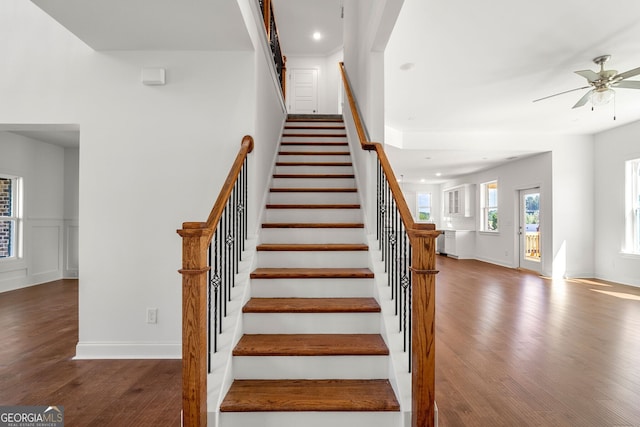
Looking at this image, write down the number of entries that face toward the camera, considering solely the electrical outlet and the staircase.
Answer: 2

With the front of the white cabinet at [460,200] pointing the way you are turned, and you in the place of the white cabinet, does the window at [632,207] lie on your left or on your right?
on your left

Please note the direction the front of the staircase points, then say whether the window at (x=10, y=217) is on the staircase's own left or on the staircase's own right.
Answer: on the staircase's own right

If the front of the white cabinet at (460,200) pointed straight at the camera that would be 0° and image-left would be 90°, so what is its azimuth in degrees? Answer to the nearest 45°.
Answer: approximately 45°

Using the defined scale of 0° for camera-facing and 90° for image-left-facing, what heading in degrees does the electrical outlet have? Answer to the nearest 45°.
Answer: approximately 0°

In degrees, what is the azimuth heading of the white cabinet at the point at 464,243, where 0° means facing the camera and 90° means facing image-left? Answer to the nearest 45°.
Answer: approximately 45°

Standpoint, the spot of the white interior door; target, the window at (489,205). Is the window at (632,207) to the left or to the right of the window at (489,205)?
right

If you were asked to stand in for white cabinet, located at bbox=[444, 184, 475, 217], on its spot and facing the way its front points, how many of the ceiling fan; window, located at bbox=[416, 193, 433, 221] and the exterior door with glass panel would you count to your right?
1

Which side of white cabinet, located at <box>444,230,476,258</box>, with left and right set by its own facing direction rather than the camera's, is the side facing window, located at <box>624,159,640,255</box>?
left
